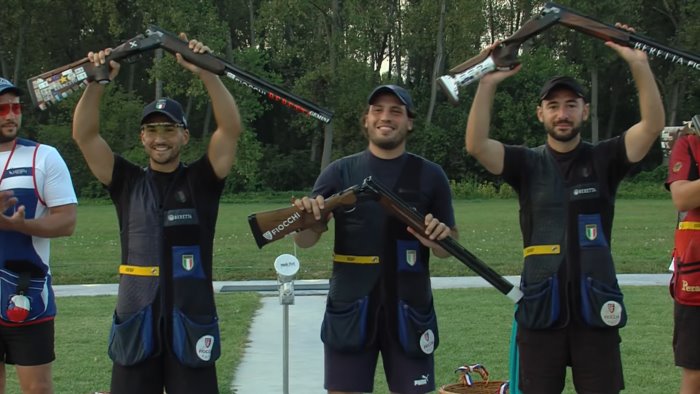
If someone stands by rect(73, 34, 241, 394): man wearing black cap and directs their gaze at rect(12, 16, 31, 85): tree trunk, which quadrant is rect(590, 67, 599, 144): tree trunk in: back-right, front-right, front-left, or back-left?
front-right

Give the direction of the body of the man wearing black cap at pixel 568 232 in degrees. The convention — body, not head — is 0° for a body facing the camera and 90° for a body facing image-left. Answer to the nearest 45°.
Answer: approximately 0°

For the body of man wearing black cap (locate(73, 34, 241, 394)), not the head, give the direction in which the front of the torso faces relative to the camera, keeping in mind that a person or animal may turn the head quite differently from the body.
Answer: toward the camera

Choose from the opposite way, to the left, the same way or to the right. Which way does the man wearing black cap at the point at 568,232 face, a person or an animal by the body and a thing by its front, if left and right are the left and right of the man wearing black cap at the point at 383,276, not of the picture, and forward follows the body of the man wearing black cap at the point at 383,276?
the same way

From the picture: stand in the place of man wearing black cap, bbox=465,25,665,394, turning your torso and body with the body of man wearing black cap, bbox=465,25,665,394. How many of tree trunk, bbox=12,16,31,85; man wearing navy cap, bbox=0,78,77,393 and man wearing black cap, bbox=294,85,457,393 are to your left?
0

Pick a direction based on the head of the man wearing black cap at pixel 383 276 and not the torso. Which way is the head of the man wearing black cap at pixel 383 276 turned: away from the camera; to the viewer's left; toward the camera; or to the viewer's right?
toward the camera

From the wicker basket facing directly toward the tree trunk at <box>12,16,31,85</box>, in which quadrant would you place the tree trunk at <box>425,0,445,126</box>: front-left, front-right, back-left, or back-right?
front-right

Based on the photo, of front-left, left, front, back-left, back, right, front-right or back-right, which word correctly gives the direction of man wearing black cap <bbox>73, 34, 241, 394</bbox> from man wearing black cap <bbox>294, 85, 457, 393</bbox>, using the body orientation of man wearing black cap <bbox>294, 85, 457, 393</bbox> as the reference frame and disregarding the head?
right

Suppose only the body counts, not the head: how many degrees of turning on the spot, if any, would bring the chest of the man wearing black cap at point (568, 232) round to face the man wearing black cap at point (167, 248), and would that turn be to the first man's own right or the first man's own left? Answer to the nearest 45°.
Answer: approximately 90° to the first man's own right

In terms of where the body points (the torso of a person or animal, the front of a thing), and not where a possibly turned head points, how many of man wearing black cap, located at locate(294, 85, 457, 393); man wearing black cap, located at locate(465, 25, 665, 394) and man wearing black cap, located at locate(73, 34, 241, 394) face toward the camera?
3

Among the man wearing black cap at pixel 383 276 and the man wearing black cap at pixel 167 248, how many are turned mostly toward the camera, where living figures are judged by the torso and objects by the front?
2

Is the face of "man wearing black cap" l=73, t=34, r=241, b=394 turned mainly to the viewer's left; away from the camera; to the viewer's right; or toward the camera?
toward the camera

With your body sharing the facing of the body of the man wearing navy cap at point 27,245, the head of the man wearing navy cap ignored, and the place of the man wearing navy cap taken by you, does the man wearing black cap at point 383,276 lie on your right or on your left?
on your left

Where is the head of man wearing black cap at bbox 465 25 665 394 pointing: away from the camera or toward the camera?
toward the camera
